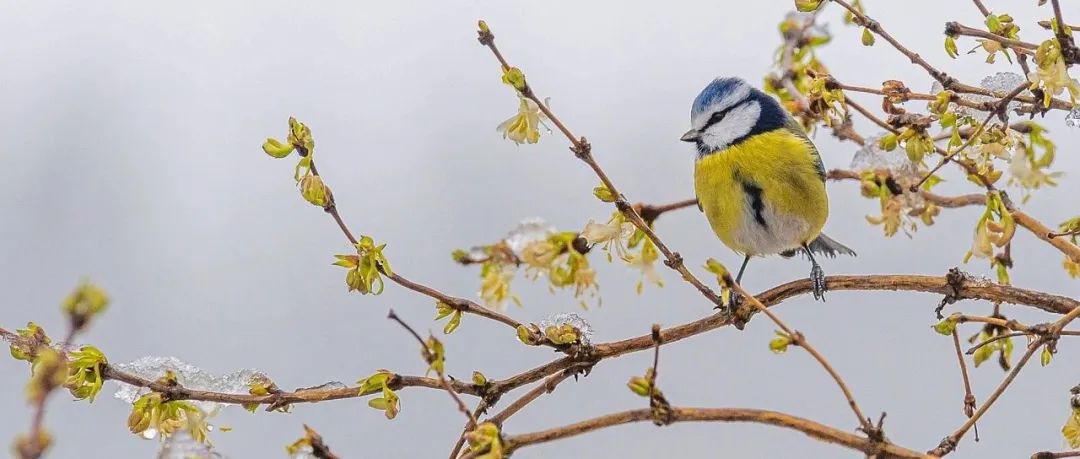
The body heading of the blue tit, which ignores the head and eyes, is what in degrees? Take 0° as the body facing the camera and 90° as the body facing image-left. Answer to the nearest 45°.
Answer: approximately 45°
